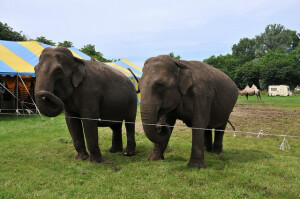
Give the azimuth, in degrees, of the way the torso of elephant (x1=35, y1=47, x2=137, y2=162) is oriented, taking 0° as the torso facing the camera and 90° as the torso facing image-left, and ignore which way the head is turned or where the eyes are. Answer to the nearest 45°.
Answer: approximately 45°

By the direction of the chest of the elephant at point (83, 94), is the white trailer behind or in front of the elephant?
behind

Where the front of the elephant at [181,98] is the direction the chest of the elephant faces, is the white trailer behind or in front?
behind

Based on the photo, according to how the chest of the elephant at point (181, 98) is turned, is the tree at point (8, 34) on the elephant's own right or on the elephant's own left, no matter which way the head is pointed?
on the elephant's own right
